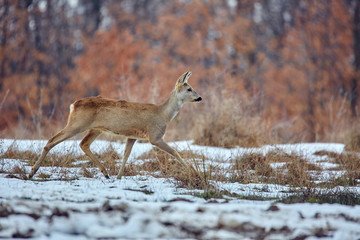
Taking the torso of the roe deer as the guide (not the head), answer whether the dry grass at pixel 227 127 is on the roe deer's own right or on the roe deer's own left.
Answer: on the roe deer's own left

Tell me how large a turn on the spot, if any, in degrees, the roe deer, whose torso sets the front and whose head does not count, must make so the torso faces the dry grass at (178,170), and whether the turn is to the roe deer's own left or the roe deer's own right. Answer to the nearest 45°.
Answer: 0° — it already faces it

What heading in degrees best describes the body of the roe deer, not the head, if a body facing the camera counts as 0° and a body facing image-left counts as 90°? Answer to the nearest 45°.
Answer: approximately 270°

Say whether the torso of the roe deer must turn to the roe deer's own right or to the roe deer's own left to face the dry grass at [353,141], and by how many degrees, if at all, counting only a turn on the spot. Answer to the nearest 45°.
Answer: approximately 45° to the roe deer's own left

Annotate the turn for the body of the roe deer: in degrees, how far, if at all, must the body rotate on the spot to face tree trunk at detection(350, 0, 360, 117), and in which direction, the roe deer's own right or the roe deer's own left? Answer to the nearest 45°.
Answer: approximately 45° to the roe deer's own left
